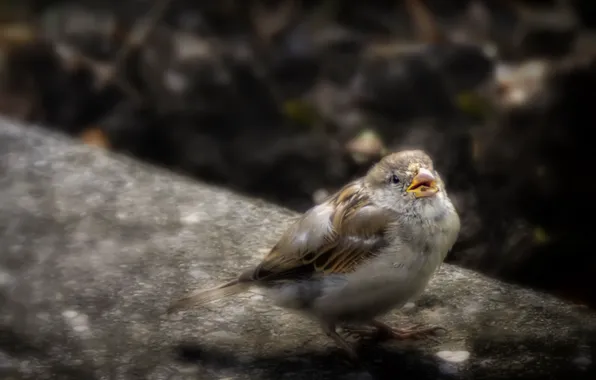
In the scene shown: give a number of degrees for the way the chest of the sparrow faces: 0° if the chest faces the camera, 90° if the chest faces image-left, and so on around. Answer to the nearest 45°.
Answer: approximately 315°
